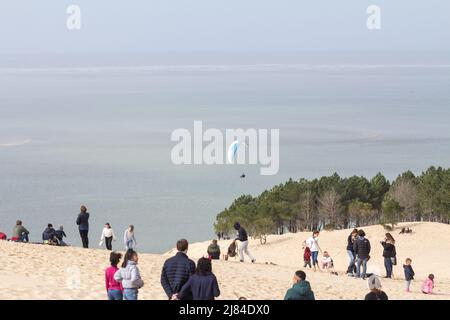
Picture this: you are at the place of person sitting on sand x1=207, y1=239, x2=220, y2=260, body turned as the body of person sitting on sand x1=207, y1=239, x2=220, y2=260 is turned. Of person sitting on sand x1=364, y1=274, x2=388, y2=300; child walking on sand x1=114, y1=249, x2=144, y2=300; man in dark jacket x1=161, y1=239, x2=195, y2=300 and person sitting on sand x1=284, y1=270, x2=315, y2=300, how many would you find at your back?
4

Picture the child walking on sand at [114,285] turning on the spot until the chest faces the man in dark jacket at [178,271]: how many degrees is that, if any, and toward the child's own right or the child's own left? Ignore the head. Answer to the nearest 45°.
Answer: approximately 90° to the child's own right

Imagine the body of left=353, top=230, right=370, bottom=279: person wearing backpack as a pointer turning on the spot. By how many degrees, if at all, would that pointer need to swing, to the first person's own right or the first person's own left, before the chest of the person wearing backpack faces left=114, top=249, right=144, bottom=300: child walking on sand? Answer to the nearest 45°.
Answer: approximately 180°

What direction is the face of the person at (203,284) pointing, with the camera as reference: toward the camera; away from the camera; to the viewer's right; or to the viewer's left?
away from the camera

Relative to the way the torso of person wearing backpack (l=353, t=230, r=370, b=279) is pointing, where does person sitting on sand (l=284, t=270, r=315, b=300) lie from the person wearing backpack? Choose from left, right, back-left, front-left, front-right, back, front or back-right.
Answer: back

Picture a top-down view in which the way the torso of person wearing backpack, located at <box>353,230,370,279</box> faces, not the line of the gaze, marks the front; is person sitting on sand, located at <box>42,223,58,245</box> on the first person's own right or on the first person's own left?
on the first person's own left

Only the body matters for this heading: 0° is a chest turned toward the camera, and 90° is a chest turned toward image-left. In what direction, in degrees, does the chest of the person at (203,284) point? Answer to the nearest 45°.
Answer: approximately 180°

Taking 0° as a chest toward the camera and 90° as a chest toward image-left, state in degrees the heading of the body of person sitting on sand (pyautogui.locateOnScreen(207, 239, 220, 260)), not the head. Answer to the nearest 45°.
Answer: approximately 180°

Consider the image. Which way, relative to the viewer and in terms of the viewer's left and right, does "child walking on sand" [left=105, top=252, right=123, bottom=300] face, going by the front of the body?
facing away from the viewer and to the right of the viewer
